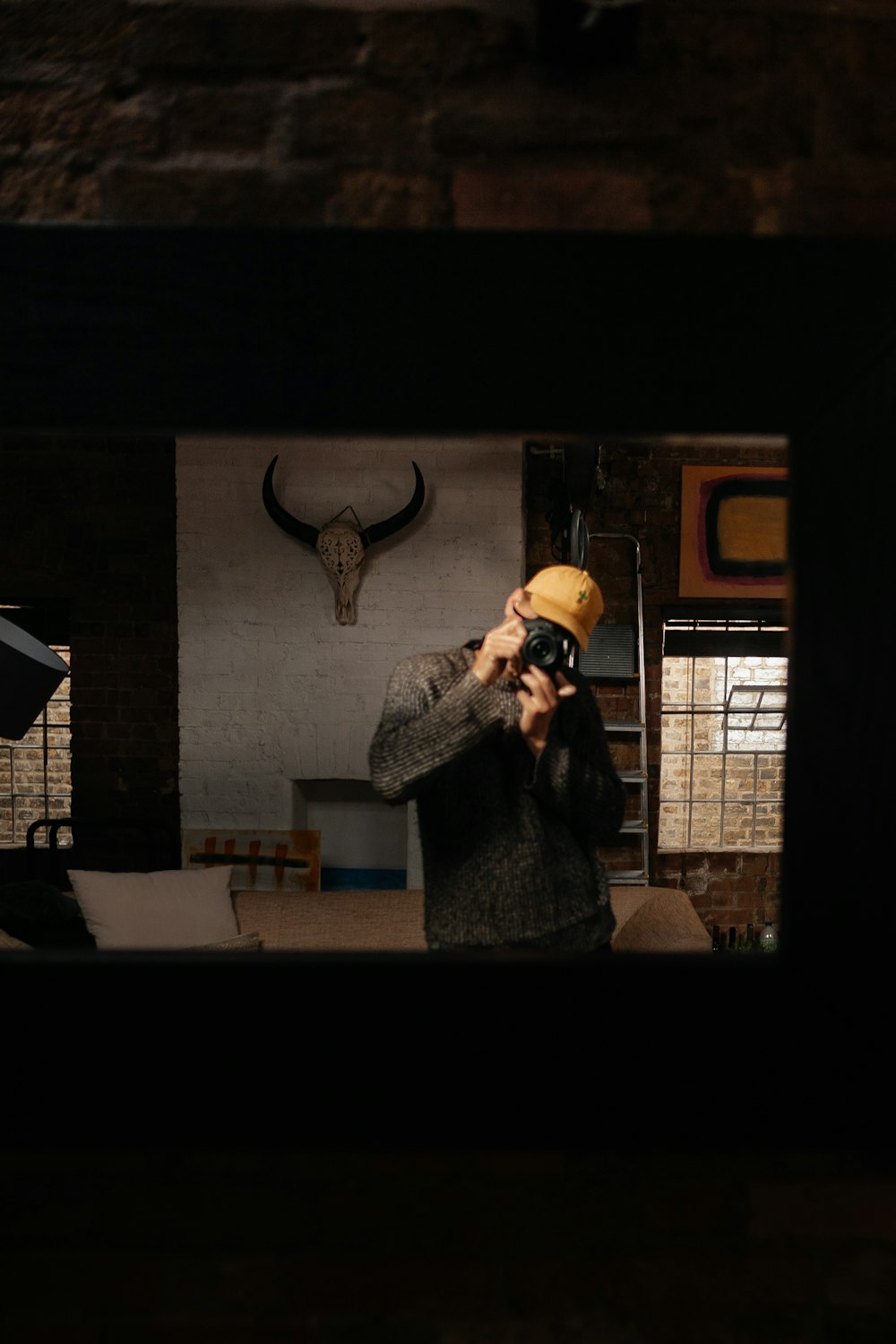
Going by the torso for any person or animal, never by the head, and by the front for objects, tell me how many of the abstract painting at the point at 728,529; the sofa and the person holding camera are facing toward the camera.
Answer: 3

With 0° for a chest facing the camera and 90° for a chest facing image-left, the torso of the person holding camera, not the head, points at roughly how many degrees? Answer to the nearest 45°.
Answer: approximately 0°

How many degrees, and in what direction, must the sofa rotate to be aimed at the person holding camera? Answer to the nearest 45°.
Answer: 0° — it already faces them

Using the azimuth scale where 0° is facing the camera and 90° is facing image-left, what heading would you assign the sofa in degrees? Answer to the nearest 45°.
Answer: approximately 0°

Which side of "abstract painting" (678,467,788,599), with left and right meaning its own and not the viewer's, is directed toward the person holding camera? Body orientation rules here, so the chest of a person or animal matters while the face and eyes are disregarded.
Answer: front

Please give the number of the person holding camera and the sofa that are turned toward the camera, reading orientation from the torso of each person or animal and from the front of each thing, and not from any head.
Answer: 2
